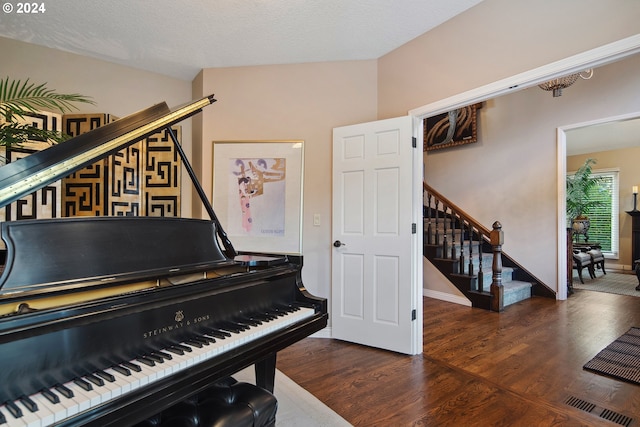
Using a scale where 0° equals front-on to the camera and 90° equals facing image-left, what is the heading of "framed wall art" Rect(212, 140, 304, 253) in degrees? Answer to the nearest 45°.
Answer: approximately 0°

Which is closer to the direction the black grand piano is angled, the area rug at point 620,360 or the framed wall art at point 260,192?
the area rug

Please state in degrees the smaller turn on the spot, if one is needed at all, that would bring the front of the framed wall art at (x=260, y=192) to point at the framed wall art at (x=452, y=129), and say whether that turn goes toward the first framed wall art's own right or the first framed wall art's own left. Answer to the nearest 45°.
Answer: approximately 135° to the first framed wall art's own left

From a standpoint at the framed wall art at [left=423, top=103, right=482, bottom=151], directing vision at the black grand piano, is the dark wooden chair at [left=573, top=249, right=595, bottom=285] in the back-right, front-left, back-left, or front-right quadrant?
back-left

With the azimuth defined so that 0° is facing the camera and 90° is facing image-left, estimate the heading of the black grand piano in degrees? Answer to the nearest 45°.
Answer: approximately 315°

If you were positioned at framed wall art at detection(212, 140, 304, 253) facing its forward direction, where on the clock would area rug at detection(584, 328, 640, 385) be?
The area rug is roughly at 10 o'clock from the framed wall art.

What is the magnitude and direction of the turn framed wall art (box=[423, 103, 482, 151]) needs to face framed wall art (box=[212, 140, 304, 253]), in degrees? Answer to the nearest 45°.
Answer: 0° — it already faces it
